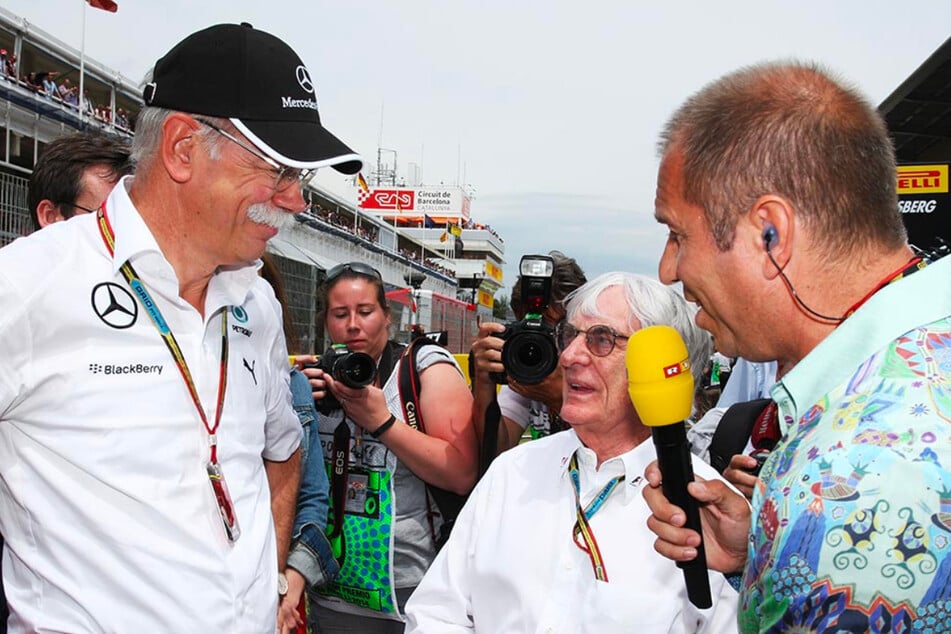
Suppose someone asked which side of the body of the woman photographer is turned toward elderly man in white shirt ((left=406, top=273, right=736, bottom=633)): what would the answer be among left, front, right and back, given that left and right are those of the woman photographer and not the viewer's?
left

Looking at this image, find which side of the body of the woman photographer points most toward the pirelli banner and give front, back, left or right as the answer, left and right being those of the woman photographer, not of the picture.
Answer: back

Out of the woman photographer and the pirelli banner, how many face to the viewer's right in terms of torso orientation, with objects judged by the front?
0

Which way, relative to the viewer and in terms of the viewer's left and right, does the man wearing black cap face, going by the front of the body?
facing the viewer and to the right of the viewer

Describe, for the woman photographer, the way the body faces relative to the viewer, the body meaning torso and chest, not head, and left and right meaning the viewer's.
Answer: facing the viewer and to the left of the viewer

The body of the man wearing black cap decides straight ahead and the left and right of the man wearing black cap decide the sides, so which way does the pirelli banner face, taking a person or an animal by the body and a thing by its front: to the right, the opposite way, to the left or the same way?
to the right

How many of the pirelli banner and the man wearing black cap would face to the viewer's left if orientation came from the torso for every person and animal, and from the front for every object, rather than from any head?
0

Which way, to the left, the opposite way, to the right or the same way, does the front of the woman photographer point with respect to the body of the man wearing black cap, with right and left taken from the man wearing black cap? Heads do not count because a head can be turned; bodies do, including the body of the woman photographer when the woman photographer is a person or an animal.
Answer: to the right

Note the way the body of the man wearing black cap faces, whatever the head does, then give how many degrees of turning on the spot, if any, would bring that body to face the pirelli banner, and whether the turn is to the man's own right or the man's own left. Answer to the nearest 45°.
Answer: approximately 90° to the man's own left

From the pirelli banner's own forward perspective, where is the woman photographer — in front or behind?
in front

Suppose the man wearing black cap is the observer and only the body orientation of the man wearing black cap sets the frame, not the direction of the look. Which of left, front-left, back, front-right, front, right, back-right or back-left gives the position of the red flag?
back-left
